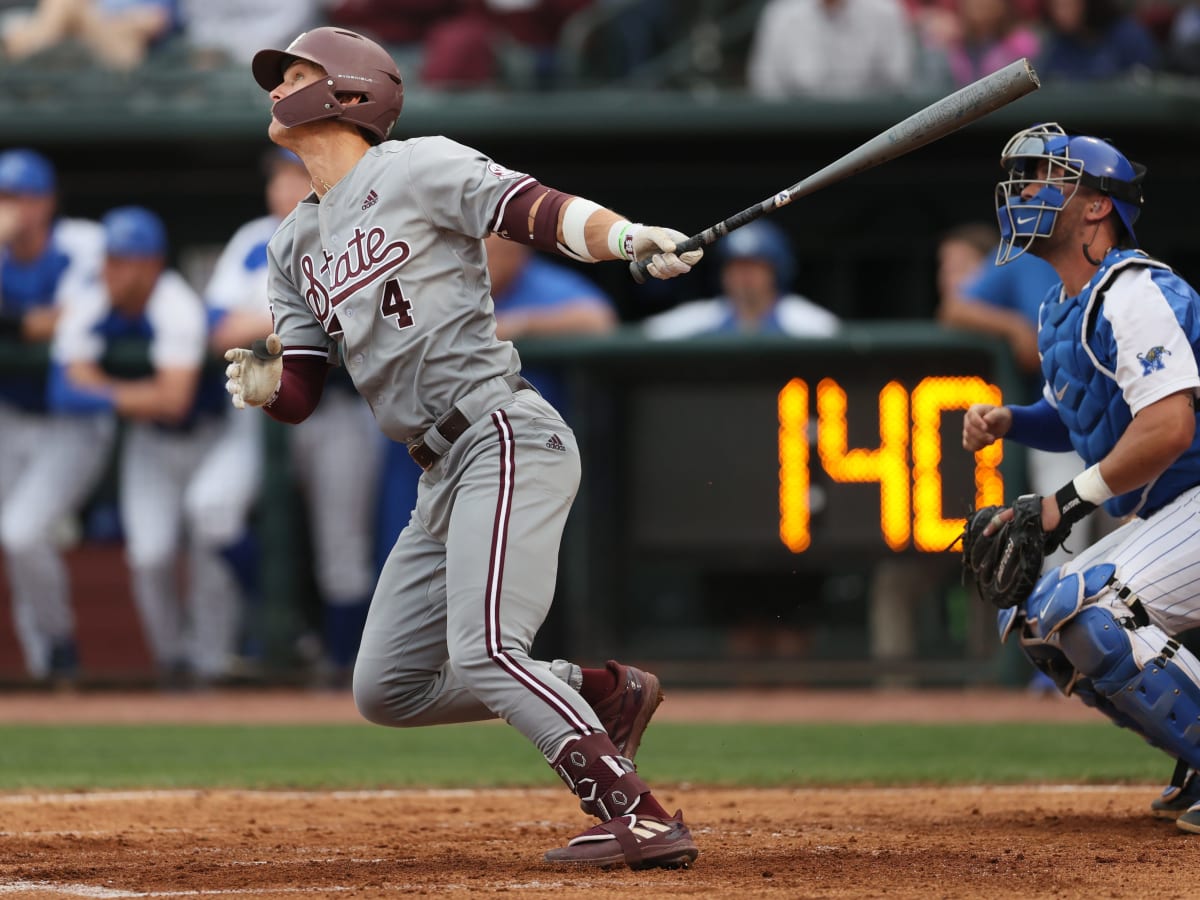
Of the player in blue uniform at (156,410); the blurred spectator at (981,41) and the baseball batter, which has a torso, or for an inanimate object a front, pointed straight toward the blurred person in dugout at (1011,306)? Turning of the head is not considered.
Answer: the blurred spectator at (981,41)

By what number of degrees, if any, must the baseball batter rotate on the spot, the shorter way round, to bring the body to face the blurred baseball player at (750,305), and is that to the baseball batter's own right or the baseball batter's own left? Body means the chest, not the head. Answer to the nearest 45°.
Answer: approximately 135° to the baseball batter's own right

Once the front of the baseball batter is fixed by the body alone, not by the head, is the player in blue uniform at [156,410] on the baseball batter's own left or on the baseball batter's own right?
on the baseball batter's own right

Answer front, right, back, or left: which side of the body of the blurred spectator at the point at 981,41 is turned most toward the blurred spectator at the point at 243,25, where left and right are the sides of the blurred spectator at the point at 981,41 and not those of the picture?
right

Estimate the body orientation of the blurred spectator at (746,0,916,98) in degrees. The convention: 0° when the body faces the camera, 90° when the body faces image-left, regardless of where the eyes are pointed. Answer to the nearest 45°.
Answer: approximately 0°

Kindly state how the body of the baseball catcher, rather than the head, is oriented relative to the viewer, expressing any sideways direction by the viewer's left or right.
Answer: facing to the left of the viewer

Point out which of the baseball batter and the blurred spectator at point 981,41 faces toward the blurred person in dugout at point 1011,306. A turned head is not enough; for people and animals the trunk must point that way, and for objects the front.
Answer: the blurred spectator at point 981,41

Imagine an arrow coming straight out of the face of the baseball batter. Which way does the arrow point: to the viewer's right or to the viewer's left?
to the viewer's left

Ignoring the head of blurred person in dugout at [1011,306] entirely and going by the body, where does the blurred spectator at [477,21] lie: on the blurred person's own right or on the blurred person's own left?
on the blurred person's own right
